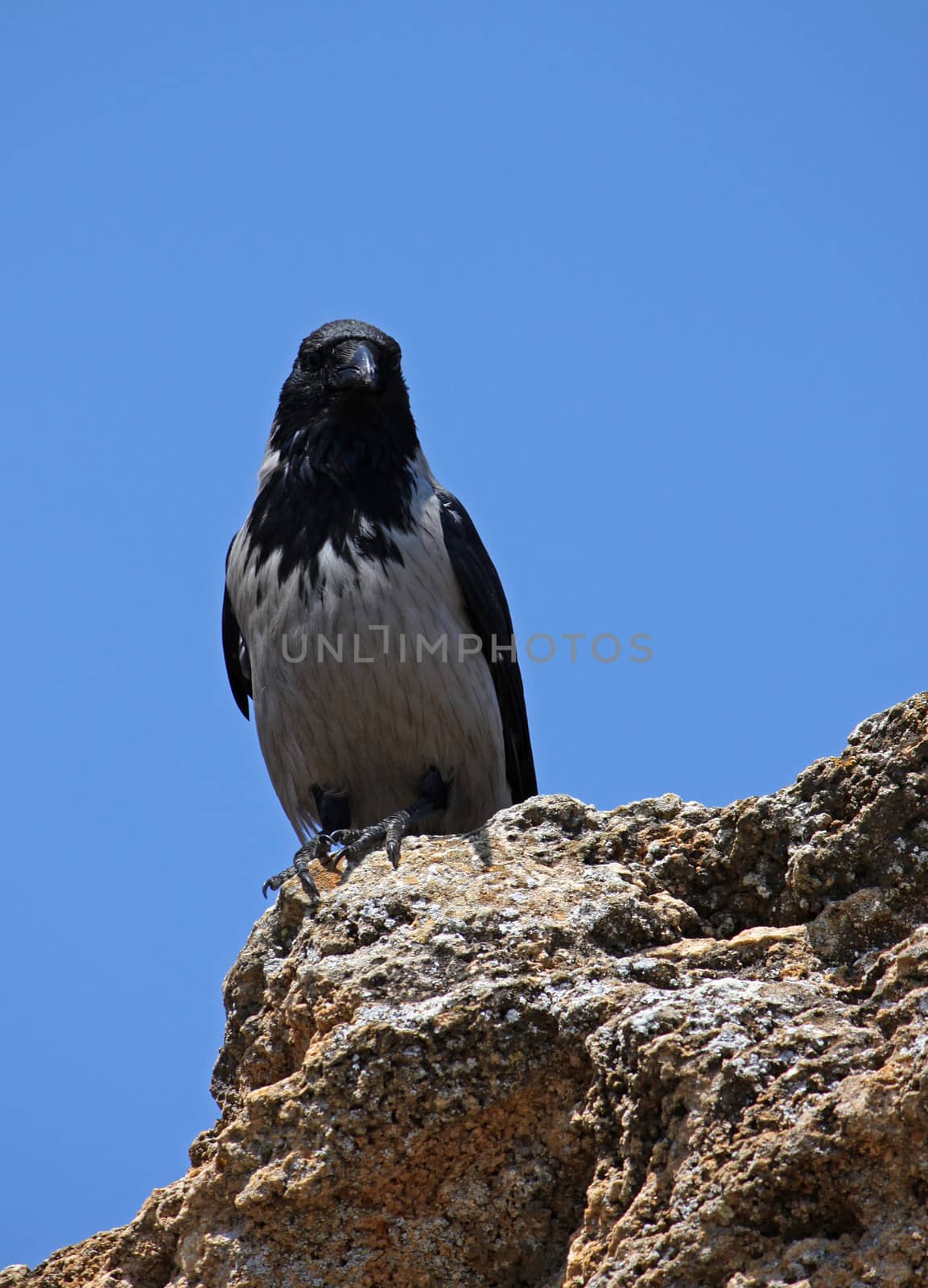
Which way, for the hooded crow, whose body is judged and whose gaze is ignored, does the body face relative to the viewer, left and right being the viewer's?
facing the viewer
